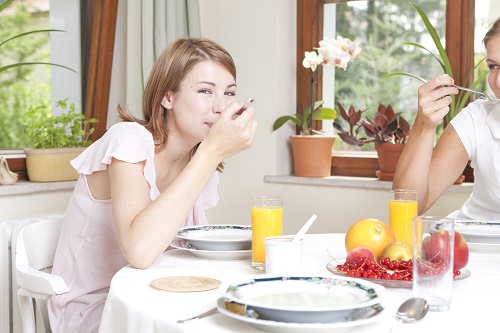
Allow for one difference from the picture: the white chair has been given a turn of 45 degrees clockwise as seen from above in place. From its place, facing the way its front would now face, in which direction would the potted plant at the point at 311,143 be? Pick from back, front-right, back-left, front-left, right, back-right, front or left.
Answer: back-left

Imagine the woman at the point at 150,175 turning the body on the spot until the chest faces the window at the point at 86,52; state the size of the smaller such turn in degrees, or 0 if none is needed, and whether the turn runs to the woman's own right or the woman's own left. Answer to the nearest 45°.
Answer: approximately 135° to the woman's own left

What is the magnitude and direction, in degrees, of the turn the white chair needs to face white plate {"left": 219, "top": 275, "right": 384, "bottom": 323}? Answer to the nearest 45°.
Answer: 0° — it already faces it

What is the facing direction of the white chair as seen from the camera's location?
facing the viewer and to the right of the viewer

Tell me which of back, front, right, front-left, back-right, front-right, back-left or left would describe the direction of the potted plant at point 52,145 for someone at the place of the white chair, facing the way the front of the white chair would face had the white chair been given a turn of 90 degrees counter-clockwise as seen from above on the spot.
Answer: front-left

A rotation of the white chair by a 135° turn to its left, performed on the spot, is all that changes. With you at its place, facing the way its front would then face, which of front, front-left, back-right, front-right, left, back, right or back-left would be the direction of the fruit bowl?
back-right

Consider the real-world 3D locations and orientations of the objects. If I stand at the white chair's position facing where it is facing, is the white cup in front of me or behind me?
in front

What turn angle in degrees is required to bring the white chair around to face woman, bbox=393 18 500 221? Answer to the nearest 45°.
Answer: approximately 45° to its left

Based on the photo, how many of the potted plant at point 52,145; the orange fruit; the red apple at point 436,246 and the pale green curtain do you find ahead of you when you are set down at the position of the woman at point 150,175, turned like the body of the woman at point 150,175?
2

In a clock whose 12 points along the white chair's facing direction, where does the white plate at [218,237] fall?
The white plate is roughly at 11 o'clock from the white chair.

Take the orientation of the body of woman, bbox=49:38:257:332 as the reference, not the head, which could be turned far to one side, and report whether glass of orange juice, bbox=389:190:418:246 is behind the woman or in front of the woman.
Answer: in front

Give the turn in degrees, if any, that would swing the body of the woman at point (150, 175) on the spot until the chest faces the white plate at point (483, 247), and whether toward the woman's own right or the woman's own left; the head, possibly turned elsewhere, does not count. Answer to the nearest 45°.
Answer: approximately 45° to the woman's own left

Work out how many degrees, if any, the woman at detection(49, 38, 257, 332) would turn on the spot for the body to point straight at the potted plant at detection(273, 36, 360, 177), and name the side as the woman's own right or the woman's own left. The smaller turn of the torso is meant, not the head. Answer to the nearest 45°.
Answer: approximately 90° to the woman's own left
